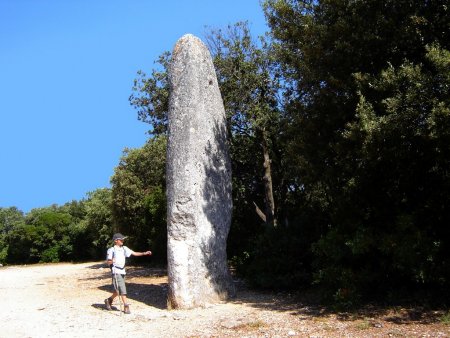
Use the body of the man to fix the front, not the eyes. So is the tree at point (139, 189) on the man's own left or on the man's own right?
on the man's own left

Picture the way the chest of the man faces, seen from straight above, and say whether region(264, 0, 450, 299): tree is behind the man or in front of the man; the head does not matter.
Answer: in front

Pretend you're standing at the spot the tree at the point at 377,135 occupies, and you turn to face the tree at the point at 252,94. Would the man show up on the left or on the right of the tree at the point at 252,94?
left

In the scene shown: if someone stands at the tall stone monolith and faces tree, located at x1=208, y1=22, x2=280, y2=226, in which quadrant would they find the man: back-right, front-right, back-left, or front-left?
back-left

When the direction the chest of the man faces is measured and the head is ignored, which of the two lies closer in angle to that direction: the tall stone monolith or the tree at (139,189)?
the tall stone monolith

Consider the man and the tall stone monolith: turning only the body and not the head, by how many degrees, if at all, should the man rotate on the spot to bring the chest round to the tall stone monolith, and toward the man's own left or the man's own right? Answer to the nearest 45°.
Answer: approximately 45° to the man's own left

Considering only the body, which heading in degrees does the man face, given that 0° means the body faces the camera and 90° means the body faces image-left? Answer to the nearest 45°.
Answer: approximately 315°
